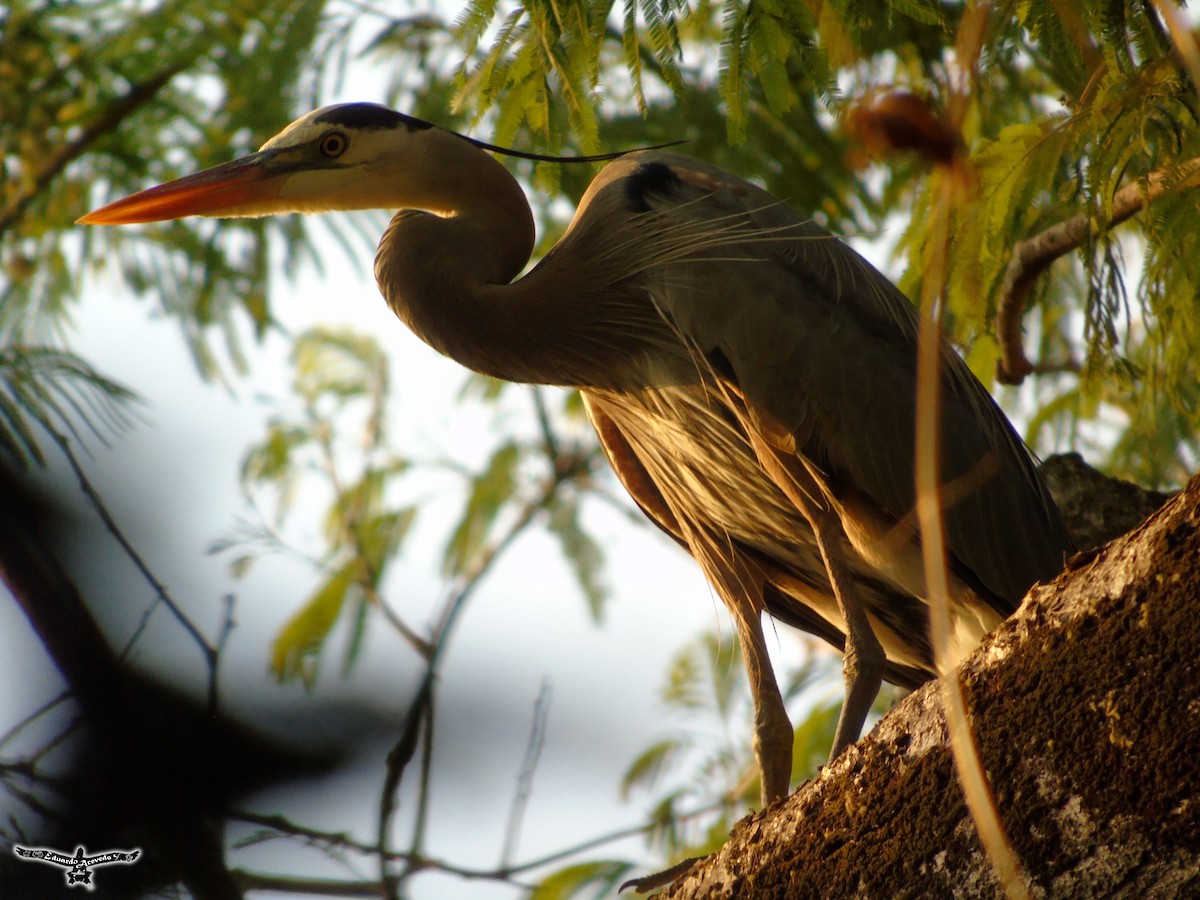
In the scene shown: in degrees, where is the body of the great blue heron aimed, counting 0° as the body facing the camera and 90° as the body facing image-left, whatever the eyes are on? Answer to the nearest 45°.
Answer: approximately 90°

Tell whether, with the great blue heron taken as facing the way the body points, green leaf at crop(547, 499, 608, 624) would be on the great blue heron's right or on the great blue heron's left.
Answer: on the great blue heron's right

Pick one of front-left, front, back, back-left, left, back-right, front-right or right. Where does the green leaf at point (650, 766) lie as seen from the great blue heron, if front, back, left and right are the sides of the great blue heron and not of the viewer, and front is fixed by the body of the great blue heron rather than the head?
right

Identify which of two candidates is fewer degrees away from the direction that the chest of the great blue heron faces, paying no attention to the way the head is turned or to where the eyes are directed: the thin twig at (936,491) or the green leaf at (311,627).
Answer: the green leaf

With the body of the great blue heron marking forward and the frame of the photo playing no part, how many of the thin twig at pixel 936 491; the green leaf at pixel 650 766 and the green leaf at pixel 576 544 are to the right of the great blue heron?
2

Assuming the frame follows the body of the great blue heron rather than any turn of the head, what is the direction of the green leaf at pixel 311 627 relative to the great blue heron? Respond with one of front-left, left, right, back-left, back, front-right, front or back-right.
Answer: front-right
